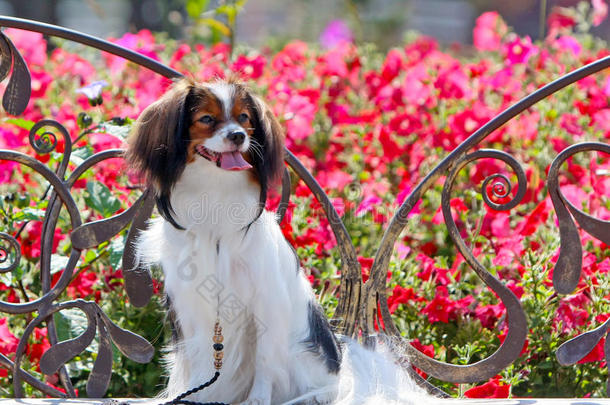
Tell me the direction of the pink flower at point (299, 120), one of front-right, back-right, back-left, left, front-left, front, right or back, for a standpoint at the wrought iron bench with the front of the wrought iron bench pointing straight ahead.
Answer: back

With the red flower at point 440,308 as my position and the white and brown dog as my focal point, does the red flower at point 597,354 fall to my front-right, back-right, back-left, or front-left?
back-left

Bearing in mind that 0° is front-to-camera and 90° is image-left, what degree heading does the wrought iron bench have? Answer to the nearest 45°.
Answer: approximately 0°

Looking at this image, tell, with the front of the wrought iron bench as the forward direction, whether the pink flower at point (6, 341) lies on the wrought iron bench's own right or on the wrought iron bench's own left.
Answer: on the wrought iron bench's own right

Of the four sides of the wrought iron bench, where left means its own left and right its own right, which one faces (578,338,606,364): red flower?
left

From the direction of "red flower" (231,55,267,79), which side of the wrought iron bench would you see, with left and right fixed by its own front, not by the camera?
back

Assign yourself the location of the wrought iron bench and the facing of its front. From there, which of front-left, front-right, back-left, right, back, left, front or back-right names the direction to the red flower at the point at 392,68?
back

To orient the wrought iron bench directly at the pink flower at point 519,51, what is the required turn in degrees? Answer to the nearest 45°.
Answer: approximately 135° to its left

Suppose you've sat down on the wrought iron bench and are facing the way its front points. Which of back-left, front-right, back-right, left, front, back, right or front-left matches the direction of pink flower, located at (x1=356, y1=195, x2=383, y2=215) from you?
back

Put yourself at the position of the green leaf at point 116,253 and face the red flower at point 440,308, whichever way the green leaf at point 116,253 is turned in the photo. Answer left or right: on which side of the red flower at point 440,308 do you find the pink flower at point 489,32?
left

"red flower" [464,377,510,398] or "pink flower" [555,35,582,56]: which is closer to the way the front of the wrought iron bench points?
the red flower

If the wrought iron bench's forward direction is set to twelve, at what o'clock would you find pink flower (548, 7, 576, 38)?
The pink flower is roughly at 7 o'clock from the wrought iron bench.

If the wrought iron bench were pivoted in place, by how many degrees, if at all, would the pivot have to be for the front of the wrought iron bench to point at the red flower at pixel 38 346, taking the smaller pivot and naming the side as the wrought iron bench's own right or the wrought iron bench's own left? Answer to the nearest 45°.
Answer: approximately 90° to the wrought iron bench's own right
